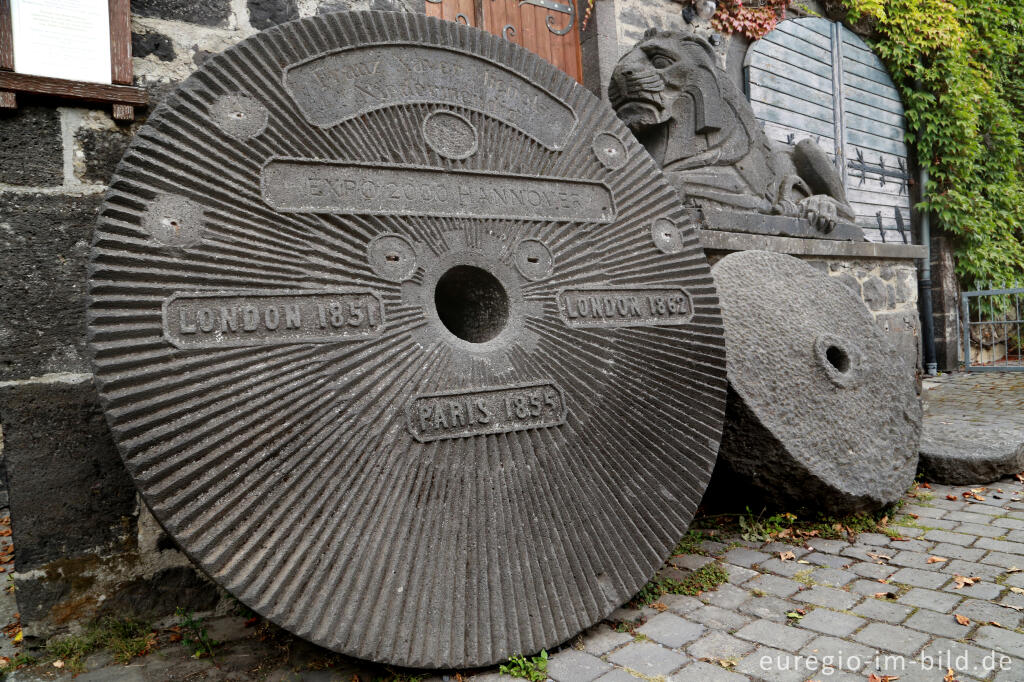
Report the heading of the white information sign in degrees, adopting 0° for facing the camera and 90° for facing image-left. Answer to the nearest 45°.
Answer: approximately 315°

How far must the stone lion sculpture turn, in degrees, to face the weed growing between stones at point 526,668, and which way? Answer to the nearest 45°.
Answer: approximately 45° to its left

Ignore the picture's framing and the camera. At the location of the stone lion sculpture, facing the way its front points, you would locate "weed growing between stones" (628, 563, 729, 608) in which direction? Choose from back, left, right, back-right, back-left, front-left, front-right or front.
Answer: front-left

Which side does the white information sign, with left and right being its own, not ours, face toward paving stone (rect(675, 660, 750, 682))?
front

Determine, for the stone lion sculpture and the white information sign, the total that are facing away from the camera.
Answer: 0

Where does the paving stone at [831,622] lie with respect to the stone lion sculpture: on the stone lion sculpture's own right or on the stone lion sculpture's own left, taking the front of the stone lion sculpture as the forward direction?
on the stone lion sculpture's own left

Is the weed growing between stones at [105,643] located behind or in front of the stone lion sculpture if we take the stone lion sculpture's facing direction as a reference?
in front

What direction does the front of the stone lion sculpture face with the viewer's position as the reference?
facing the viewer and to the left of the viewer

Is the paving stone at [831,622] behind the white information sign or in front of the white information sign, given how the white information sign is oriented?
in front

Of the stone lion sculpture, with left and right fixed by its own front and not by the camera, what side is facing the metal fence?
back
